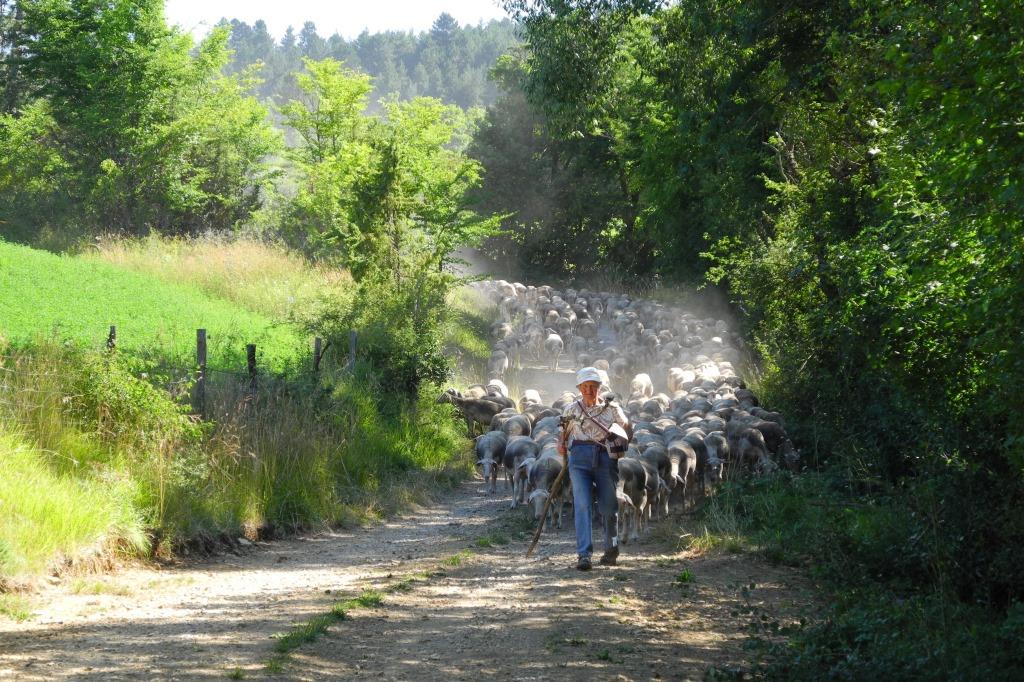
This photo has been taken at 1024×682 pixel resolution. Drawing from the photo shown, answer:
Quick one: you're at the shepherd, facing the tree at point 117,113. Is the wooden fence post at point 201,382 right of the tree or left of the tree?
left

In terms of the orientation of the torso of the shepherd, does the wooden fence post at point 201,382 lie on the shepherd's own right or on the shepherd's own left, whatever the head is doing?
on the shepherd's own right

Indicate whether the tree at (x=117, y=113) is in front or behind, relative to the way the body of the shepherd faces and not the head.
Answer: behind

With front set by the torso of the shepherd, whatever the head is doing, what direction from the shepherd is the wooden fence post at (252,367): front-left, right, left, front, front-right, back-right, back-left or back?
back-right

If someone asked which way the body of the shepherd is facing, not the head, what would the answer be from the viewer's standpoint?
toward the camera

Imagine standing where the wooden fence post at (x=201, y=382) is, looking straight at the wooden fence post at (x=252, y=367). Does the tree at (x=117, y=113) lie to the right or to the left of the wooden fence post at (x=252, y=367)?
left

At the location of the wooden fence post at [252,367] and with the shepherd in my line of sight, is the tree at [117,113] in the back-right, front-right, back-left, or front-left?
back-left

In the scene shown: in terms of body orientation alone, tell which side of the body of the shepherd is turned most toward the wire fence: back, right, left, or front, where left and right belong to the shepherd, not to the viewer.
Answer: right
